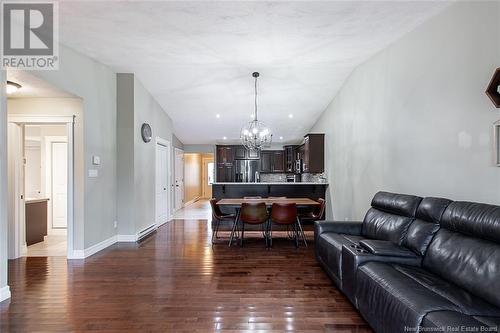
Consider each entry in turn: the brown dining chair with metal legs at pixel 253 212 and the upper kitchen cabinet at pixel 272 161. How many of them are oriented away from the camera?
1

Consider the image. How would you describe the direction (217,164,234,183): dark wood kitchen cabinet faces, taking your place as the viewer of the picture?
facing the viewer

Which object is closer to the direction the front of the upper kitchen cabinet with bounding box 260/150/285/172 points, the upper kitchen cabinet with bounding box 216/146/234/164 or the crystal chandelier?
the crystal chandelier

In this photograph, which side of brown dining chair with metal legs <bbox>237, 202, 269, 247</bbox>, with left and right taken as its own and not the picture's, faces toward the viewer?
back

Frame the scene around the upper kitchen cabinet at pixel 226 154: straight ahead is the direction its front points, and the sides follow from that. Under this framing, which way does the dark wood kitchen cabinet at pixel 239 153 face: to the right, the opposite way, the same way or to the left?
the same way

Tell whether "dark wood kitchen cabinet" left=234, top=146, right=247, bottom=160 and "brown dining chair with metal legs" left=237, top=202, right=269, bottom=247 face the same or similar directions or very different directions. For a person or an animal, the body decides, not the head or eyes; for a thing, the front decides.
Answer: very different directions

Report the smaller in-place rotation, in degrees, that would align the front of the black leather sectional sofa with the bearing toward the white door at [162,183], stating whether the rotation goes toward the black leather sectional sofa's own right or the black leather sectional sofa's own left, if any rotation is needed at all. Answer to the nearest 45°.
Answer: approximately 90° to the black leather sectional sofa's own right

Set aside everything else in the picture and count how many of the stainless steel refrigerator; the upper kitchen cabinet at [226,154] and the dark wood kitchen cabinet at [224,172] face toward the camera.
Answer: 3

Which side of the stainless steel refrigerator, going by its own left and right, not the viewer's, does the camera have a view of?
front

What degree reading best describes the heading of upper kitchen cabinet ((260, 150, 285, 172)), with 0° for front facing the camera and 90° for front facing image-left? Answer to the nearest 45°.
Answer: approximately 0°

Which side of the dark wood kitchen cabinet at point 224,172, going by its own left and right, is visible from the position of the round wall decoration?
front

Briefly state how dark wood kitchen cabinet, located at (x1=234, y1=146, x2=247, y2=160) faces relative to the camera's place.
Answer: facing the viewer

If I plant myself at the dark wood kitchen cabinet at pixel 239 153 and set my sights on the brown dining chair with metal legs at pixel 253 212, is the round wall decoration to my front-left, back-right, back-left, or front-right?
front-right

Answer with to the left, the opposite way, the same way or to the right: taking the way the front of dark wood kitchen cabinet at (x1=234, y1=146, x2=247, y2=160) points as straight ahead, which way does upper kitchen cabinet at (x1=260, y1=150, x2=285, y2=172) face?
the same way

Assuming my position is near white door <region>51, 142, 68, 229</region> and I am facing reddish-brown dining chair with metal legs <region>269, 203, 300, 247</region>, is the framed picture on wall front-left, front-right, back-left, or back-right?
front-right

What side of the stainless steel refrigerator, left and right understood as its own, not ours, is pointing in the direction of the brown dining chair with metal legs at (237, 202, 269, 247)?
front

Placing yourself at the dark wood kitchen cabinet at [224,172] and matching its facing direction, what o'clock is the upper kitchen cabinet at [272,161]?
The upper kitchen cabinet is roughly at 9 o'clock from the dark wood kitchen cabinet.

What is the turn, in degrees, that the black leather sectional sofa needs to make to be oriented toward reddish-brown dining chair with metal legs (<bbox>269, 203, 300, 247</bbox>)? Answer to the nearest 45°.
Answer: approximately 90° to its right
